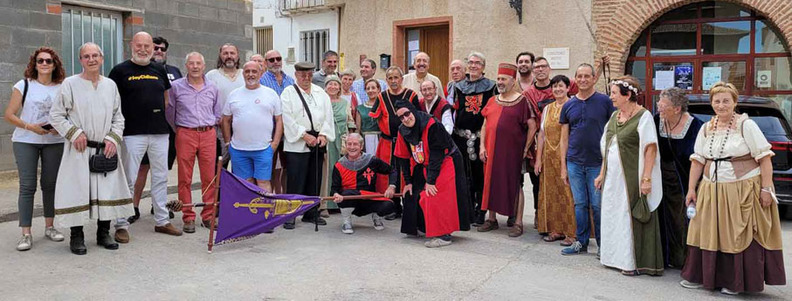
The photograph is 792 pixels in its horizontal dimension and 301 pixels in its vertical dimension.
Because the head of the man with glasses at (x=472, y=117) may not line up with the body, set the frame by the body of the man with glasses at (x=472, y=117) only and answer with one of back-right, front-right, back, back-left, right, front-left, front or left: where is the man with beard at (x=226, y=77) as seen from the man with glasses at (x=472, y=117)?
right

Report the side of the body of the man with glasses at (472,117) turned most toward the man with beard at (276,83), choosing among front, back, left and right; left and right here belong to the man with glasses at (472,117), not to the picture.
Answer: right

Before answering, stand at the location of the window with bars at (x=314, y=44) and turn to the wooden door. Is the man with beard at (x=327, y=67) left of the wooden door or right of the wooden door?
right

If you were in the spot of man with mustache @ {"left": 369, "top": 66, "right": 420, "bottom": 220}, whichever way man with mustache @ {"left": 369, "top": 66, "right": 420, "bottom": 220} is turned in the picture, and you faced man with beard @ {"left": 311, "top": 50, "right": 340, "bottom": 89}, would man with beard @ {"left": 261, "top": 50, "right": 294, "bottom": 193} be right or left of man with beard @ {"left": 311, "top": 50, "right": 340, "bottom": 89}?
left

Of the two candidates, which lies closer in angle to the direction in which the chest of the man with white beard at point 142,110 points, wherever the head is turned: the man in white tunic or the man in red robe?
the man in white tunic

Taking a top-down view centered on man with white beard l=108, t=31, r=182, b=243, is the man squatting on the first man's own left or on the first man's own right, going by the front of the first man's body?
on the first man's own left

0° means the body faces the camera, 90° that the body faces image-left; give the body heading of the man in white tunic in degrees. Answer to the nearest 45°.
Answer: approximately 0°
